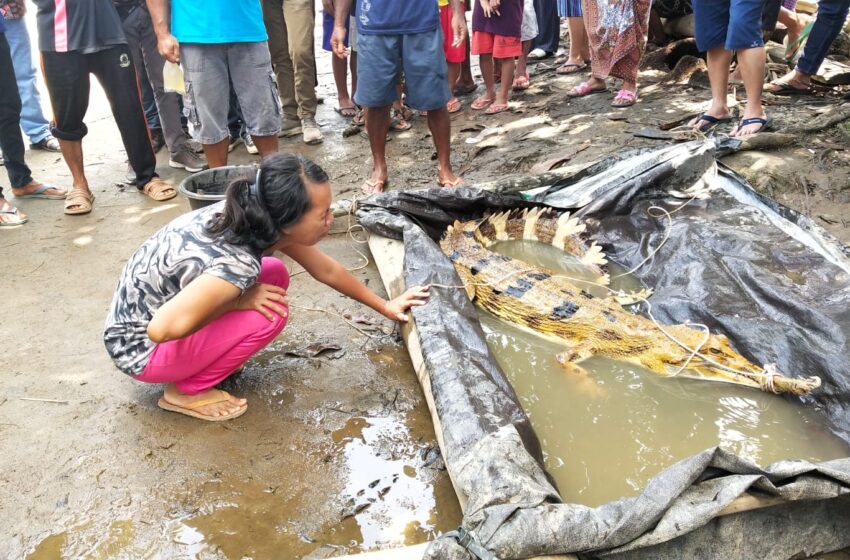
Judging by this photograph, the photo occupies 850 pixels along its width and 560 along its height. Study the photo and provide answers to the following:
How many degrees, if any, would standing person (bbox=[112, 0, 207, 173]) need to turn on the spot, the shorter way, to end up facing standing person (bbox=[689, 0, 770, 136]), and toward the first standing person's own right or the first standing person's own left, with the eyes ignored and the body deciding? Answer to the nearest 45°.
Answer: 0° — they already face them

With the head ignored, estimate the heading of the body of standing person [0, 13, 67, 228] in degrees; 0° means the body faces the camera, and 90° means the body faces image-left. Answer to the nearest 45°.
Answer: approximately 270°

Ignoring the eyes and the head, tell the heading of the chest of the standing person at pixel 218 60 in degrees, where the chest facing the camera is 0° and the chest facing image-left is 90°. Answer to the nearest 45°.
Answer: approximately 0°

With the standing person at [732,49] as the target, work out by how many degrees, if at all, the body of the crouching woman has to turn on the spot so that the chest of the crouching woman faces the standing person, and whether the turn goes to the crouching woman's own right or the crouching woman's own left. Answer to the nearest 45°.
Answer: approximately 45° to the crouching woman's own left

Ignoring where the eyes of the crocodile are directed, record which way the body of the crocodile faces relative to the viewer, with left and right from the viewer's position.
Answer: facing the viewer and to the right of the viewer

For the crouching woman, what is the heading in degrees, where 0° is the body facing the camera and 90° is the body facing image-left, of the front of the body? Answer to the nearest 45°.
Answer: approximately 270°

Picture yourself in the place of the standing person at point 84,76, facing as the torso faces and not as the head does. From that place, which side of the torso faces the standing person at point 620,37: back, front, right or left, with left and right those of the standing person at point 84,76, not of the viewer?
left

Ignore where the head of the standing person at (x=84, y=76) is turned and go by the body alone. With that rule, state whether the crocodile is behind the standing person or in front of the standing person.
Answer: in front

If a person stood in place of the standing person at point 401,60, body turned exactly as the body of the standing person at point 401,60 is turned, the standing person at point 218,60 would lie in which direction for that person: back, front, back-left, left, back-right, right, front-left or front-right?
right

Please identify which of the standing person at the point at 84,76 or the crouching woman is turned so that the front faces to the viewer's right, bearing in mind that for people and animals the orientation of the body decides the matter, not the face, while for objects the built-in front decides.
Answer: the crouching woman

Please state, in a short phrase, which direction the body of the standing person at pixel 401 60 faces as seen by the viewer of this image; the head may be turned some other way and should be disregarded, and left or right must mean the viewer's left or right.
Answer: facing the viewer
